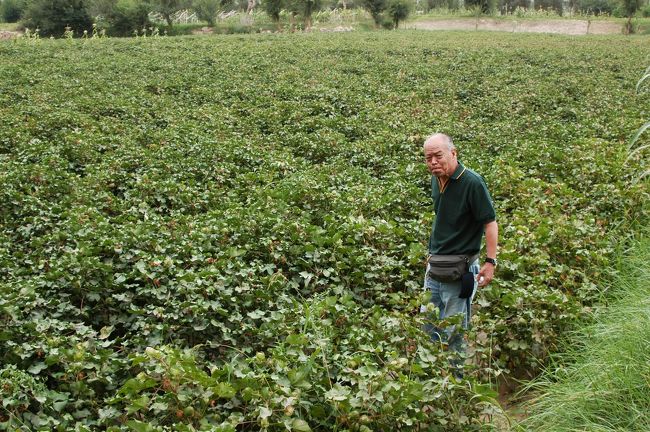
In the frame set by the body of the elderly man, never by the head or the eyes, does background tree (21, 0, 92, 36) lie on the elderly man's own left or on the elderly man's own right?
on the elderly man's own right

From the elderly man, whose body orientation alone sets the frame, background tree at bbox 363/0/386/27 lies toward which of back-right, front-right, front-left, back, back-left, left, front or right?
back-right

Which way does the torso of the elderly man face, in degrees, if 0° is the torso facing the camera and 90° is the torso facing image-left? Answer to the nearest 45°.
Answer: approximately 45°

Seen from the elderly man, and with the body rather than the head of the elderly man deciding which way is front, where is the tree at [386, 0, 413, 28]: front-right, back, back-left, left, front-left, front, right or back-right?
back-right

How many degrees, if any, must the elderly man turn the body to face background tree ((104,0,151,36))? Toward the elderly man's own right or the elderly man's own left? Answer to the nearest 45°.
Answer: approximately 90° to the elderly man's own right

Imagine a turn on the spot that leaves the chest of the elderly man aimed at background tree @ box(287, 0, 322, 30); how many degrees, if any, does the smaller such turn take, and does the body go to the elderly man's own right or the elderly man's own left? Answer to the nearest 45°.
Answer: approximately 135° to the elderly man's own right
